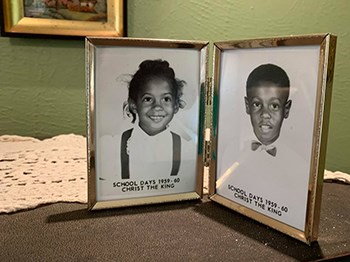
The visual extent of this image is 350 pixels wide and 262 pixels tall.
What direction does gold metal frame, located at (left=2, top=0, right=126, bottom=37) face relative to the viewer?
toward the camera

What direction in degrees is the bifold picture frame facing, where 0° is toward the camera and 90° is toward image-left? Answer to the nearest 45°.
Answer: approximately 0°

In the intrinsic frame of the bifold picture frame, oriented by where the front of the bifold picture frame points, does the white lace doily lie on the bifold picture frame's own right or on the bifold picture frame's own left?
on the bifold picture frame's own right

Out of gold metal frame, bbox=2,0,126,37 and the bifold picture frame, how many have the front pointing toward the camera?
2

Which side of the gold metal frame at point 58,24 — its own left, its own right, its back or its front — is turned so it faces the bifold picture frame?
front

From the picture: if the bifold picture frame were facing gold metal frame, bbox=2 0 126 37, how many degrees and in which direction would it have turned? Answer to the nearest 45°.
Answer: approximately 135° to its right
